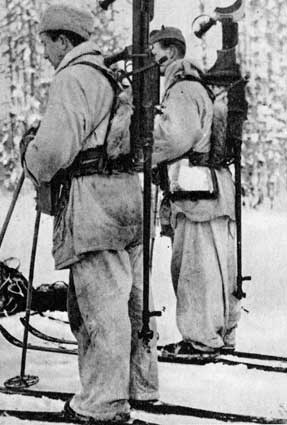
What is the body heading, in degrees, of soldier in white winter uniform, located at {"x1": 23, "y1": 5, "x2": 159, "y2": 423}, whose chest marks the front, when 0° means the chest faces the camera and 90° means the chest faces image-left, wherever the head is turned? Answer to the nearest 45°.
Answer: approximately 90°

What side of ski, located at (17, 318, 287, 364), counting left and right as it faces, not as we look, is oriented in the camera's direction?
left

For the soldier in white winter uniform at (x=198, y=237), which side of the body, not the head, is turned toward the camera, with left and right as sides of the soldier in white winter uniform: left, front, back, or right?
left

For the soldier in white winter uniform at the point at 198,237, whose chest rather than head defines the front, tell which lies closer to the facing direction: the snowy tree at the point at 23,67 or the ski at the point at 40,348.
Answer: the ski

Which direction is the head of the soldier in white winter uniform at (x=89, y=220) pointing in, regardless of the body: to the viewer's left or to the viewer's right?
to the viewer's left

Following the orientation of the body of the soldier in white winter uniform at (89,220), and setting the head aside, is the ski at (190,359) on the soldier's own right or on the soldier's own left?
on the soldier's own right

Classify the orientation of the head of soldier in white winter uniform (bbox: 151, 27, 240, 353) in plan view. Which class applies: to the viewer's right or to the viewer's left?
to the viewer's left

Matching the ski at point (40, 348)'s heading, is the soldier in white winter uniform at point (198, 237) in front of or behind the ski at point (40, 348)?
behind

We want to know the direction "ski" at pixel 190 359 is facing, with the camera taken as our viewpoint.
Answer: facing to the left of the viewer
